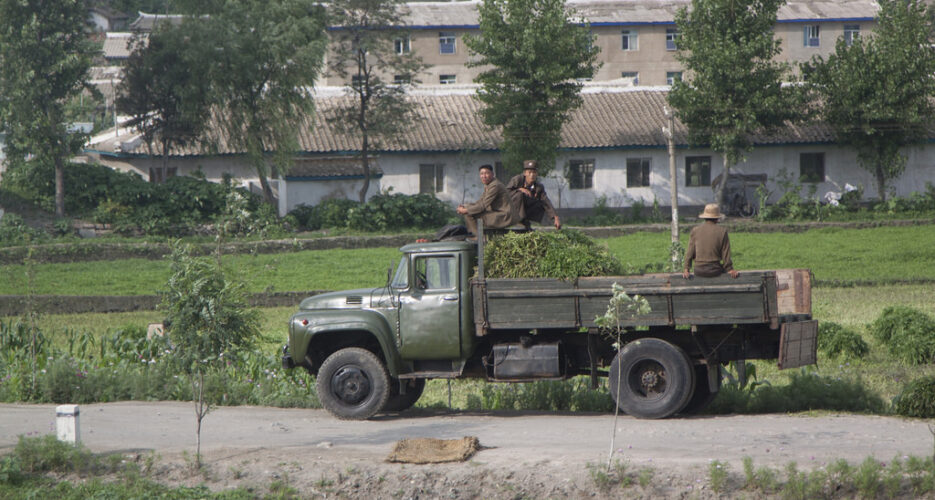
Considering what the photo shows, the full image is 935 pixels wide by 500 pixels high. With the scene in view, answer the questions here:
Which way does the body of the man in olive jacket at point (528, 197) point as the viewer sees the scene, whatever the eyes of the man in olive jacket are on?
toward the camera

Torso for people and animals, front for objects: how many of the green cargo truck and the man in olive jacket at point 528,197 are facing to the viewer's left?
1

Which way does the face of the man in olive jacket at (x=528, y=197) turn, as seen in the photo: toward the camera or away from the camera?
toward the camera

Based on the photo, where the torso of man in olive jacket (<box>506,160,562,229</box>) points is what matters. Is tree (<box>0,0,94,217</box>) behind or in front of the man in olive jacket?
behind

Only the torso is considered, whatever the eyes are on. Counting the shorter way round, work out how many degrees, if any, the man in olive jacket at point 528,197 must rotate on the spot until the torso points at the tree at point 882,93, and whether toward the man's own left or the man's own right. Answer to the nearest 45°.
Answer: approximately 135° to the man's own left

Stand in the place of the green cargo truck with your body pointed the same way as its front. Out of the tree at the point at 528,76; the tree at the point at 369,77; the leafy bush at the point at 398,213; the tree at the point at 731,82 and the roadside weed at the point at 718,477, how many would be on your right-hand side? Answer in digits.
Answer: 4

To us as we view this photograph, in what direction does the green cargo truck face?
facing to the left of the viewer

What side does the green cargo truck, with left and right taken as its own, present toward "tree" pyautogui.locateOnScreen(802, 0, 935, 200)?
right

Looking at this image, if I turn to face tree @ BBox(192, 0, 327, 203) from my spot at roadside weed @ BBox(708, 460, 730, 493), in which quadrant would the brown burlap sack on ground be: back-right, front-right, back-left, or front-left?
front-left

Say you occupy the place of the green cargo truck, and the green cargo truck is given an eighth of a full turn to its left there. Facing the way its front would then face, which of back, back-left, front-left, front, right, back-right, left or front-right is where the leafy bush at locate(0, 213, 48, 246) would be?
right

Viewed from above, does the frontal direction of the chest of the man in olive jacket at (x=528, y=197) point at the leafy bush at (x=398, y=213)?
no

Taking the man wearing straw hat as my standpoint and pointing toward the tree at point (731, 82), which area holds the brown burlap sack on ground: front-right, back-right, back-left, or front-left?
back-left

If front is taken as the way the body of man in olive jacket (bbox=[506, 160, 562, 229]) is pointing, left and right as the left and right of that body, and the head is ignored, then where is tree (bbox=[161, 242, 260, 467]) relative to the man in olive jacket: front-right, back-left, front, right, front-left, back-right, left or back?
front-right

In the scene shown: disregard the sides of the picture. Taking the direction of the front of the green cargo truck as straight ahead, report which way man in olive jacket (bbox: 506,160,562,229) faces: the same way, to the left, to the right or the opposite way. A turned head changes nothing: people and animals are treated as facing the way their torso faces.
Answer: to the left
